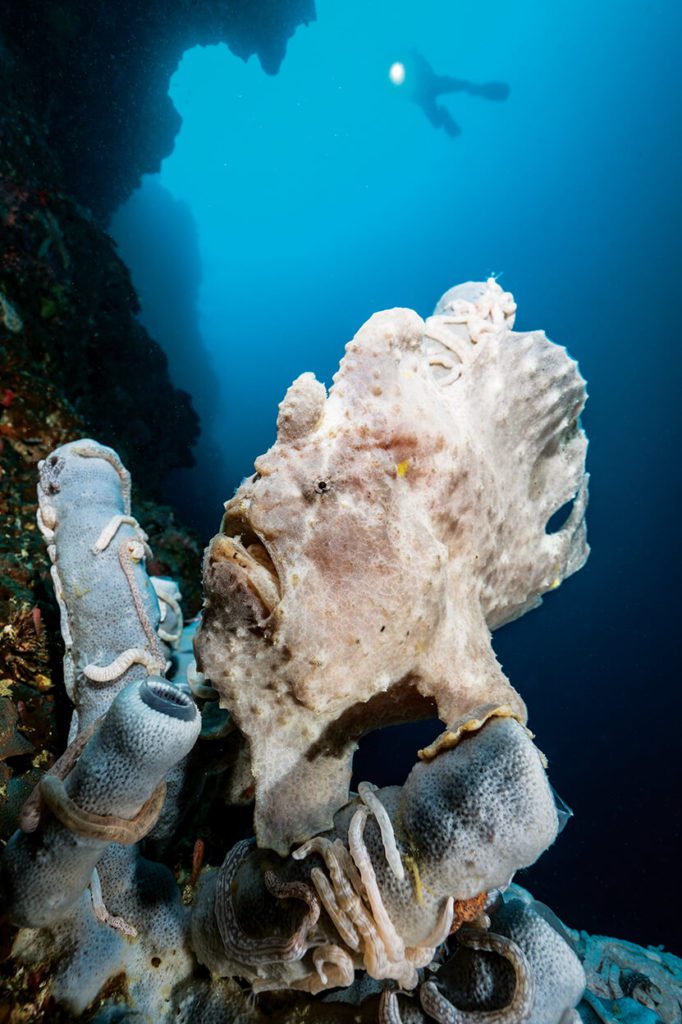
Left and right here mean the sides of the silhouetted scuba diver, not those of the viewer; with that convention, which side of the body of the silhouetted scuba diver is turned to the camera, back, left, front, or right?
left

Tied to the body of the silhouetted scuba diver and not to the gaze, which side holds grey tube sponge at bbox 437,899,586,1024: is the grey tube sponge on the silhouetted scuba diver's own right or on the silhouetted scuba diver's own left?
on the silhouetted scuba diver's own left

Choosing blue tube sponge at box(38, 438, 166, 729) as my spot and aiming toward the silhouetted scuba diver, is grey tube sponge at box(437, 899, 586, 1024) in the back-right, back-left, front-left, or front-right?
back-right

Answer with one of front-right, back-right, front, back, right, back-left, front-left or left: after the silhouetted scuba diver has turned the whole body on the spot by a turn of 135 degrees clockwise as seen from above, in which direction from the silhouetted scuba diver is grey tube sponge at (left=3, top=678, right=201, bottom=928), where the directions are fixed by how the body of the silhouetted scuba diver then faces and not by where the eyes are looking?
back-right

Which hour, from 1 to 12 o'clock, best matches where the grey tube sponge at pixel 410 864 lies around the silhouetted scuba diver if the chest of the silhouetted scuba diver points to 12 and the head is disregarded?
The grey tube sponge is roughly at 9 o'clock from the silhouetted scuba diver.

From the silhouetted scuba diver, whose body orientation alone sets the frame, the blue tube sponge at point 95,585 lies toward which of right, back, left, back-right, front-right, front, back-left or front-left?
left

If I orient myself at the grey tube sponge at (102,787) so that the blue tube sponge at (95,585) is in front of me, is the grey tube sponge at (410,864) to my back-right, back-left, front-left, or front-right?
back-right
